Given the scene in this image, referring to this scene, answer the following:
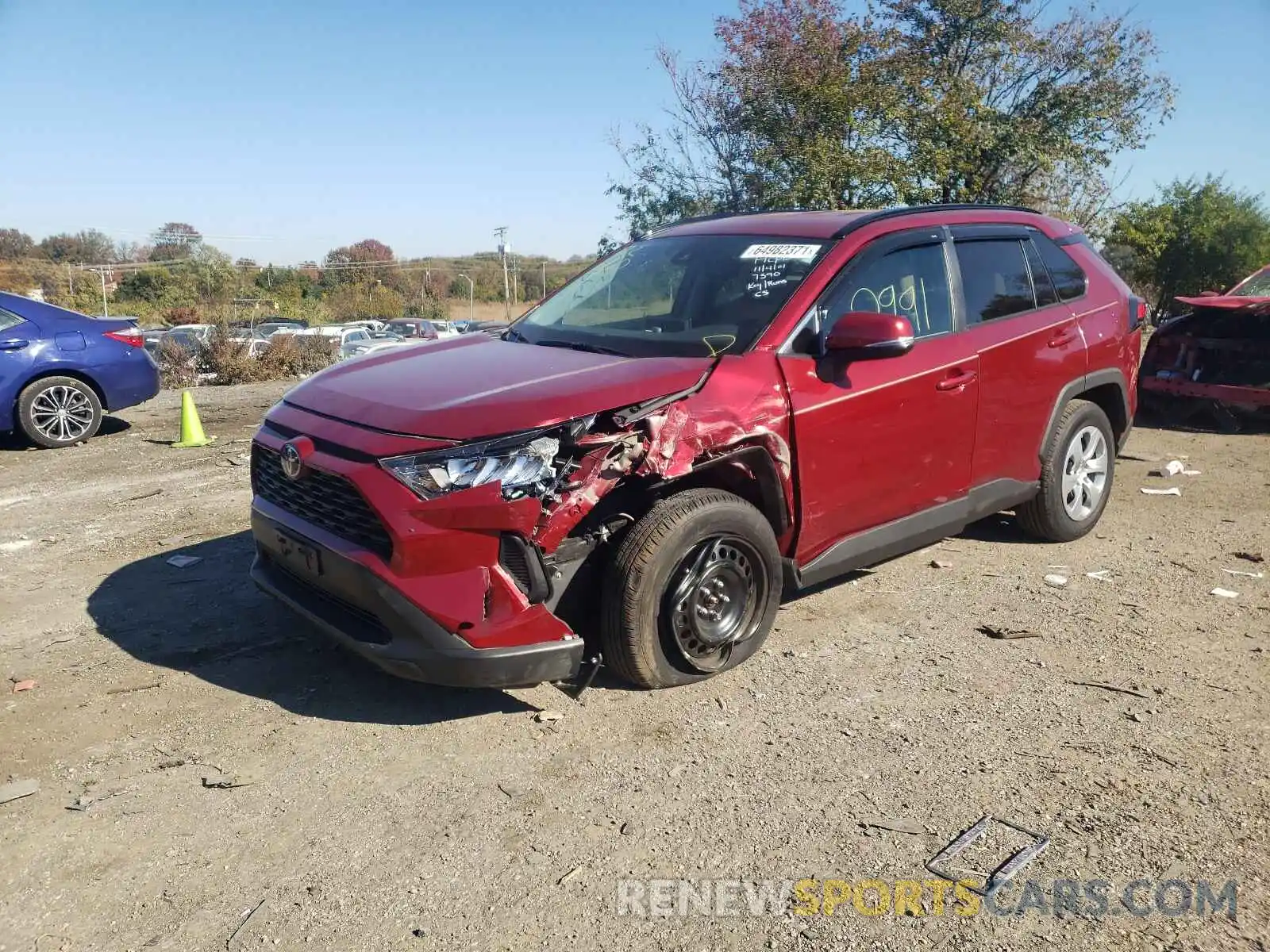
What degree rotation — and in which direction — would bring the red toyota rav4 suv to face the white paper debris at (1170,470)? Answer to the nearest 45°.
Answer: approximately 180°

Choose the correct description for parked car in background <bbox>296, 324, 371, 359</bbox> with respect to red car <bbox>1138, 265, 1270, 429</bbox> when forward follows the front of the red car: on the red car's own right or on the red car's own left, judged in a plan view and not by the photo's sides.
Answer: on the red car's own right

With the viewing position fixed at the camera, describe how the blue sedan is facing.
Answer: facing to the left of the viewer

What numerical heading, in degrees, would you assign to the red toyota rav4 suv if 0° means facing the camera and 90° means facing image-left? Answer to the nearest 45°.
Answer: approximately 45°

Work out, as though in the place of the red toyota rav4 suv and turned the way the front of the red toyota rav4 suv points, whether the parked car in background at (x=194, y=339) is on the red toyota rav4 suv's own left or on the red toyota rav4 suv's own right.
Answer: on the red toyota rav4 suv's own right

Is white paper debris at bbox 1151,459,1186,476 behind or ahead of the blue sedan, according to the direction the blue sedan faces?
behind

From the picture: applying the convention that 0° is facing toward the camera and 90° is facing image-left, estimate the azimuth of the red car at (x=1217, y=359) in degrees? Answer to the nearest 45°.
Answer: approximately 45°

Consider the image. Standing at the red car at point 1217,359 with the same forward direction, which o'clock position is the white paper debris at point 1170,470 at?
The white paper debris is roughly at 11 o'clock from the red car.

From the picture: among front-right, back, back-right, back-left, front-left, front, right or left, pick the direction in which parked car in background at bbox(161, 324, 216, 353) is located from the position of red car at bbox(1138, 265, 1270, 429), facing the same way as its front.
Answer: front-right

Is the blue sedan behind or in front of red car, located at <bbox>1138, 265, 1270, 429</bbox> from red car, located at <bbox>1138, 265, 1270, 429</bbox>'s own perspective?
in front

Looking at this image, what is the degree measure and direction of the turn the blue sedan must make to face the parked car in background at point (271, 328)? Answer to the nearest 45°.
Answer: approximately 90° to its right

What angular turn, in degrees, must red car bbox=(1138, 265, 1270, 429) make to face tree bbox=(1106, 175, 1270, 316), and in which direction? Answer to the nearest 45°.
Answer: approximately 135° to its right
